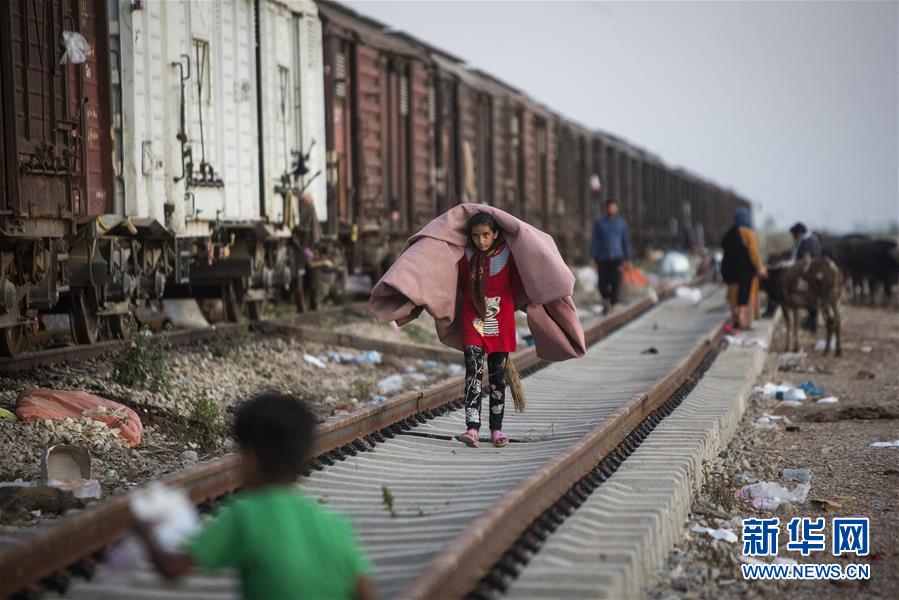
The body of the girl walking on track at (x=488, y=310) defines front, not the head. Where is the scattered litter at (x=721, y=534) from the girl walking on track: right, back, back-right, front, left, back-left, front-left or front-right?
front-left

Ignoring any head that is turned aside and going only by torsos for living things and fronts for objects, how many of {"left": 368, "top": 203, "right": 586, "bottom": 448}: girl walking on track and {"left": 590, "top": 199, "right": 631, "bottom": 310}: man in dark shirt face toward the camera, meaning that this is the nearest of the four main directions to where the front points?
2

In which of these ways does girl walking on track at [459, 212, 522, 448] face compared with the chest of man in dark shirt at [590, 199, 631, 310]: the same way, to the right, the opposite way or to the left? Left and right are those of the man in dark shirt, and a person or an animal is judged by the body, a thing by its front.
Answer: the same way

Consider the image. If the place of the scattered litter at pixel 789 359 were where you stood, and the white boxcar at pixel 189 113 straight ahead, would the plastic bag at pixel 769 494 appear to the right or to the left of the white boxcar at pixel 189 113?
left

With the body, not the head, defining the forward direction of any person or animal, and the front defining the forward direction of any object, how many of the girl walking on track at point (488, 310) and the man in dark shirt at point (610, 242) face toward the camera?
2

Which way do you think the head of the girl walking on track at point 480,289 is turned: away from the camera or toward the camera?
toward the camera

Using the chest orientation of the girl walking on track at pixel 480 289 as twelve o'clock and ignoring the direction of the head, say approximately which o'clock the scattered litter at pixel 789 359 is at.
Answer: The scattered litter is roughly at 7 o'clock from the girl walking on track.

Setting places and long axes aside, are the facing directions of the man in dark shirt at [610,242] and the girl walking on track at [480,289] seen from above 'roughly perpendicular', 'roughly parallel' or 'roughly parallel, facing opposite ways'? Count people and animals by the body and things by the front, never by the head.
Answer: roughly parallel

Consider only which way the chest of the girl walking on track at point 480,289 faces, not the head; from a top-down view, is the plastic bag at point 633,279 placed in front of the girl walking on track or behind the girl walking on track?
behind

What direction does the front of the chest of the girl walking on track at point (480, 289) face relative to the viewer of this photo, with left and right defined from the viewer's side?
facing the viewer

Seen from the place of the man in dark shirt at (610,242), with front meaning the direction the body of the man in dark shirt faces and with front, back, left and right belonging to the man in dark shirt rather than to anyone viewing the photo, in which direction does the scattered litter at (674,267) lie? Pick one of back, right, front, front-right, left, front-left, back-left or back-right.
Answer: back

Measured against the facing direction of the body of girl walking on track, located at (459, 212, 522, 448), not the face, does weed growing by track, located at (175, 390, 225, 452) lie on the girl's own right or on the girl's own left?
on the girl's own right

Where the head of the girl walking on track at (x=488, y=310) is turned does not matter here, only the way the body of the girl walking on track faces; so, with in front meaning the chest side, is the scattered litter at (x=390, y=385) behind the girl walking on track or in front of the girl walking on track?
behind

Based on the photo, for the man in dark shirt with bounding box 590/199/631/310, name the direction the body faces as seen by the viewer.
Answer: toward the camera

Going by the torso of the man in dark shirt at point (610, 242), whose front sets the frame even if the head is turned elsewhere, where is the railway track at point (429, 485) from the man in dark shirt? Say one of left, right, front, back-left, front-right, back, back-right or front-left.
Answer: front

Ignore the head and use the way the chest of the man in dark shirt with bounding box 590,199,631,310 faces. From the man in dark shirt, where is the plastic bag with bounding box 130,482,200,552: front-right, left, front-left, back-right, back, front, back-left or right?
front

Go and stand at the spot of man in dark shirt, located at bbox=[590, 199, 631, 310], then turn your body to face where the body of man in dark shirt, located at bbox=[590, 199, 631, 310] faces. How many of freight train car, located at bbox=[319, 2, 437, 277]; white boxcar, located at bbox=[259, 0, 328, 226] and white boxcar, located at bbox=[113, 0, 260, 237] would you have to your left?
0
